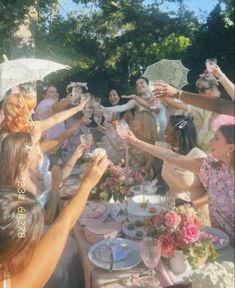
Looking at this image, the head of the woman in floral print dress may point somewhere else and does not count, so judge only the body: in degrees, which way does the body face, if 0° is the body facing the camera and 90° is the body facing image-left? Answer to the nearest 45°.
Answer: approximately 90°

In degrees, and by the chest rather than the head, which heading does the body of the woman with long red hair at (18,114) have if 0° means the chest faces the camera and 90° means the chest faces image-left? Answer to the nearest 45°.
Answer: approximately 225°

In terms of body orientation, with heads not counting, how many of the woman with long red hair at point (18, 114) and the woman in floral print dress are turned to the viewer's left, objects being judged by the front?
1

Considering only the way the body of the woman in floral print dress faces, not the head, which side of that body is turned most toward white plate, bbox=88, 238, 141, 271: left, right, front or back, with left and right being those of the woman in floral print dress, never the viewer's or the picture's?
front

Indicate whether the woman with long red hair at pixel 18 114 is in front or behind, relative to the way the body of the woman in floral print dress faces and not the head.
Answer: in front

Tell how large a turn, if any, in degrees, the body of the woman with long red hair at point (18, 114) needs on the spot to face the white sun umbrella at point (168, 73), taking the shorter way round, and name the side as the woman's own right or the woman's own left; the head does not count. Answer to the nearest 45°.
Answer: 0° — they already face it

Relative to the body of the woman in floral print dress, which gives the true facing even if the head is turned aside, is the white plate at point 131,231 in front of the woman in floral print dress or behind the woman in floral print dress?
in front

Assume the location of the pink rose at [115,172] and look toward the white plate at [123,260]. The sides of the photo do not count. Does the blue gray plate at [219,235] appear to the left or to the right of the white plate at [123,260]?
left

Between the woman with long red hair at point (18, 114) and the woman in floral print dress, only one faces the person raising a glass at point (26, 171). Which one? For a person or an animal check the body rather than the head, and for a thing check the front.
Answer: the woman in floral print dress

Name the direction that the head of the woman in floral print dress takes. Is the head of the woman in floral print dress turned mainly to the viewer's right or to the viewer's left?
to the viewer's left

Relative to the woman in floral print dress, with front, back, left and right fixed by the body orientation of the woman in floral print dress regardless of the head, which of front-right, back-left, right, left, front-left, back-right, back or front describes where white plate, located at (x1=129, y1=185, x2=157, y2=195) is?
front-right

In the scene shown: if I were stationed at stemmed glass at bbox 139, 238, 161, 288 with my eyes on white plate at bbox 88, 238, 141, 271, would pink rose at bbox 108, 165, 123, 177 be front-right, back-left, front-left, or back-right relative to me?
front-right
